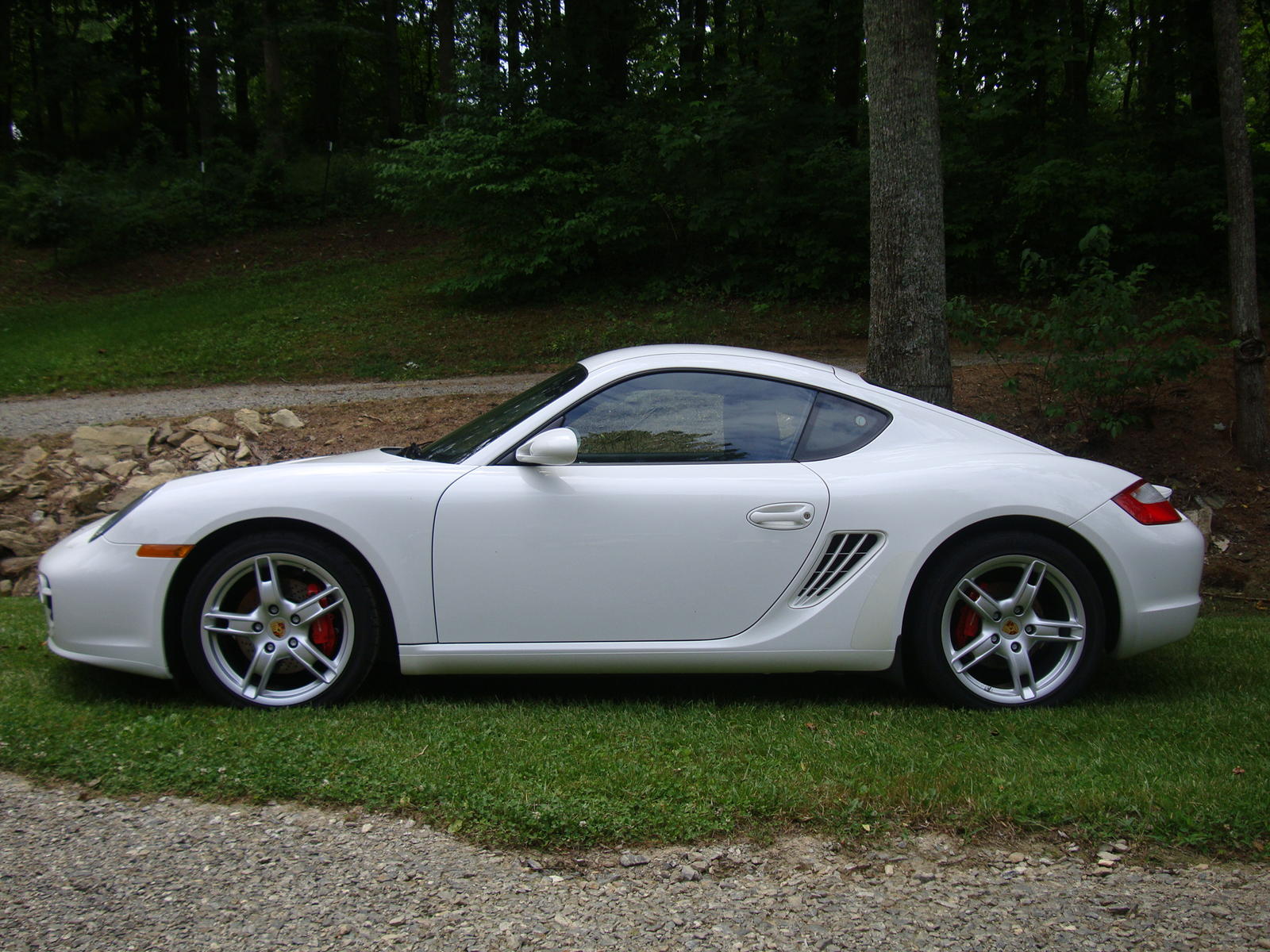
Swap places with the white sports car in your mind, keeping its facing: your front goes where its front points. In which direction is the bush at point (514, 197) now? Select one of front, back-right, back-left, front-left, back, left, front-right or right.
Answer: right

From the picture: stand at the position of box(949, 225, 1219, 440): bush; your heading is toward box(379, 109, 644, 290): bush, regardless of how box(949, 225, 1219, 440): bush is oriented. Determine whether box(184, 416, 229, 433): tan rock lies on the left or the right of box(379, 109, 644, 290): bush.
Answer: left

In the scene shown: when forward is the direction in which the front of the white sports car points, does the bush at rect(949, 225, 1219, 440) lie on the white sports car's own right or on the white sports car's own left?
on the white sports car's own right

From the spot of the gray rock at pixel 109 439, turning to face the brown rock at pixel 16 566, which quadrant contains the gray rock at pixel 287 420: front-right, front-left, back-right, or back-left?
back-left

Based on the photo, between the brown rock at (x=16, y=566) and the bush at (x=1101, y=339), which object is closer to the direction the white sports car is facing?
the brown rock

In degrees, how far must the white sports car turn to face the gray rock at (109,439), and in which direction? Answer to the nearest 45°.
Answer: approximately 45° to its right

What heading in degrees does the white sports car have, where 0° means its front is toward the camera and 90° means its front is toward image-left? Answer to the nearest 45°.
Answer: approximately 90°

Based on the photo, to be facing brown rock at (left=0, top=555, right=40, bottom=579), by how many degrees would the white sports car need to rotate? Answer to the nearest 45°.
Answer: approximately 45° to its right
